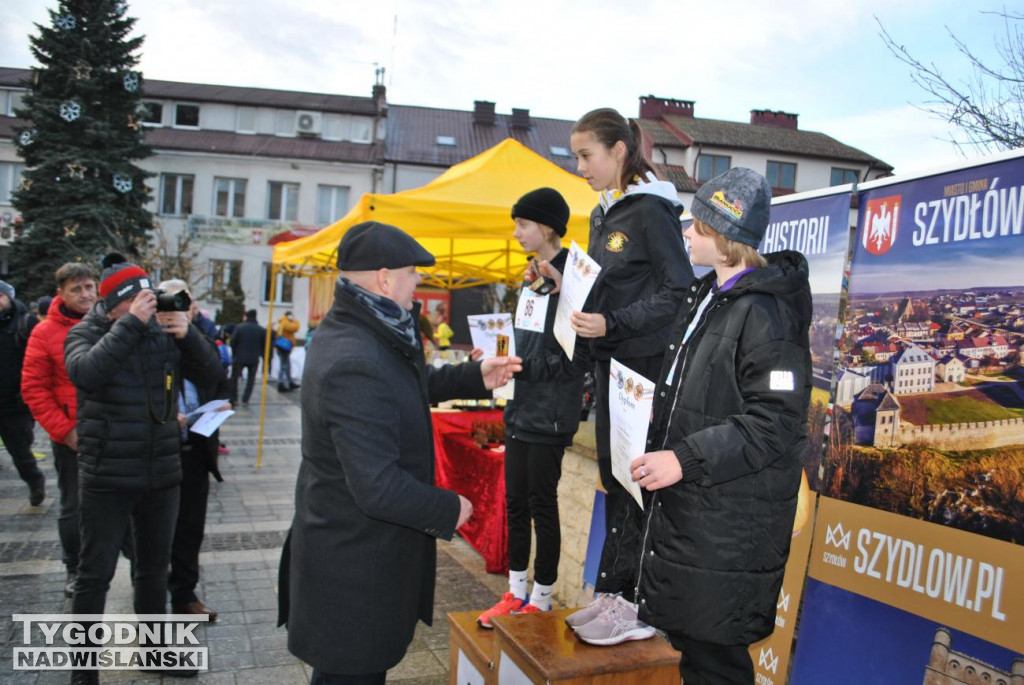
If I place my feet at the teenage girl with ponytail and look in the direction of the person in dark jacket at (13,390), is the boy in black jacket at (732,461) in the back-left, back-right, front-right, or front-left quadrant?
back-left

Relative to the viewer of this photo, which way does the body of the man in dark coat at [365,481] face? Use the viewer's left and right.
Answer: facing to the right of the viewer

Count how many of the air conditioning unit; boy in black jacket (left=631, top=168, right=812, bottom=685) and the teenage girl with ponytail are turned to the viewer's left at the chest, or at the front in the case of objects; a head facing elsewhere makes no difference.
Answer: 2

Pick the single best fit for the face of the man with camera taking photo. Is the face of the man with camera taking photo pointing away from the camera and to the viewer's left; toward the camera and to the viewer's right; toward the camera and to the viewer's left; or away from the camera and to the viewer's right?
toward the camera and to the viewer's right

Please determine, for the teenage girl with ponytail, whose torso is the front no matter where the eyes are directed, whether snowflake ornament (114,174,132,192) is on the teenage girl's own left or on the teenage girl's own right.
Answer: on the teenage girl's own right

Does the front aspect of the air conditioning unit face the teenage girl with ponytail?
yes

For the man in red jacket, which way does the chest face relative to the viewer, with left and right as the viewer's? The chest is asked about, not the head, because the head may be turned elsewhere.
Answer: facing the viewer and to the right of the viewer

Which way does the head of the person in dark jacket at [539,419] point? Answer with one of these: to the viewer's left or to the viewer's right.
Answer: to the viewer's left

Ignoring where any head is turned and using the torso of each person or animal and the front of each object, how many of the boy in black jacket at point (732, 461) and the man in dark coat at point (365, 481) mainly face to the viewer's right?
1

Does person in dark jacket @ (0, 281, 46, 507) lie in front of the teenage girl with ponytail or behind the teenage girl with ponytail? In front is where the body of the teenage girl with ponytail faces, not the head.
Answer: in front

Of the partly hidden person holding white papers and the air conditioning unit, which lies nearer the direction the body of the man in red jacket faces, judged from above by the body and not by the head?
the partly hidden person holding white papers

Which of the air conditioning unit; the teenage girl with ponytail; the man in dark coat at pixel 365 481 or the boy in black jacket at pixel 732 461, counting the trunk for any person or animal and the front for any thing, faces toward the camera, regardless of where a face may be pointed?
the air conditioning unit

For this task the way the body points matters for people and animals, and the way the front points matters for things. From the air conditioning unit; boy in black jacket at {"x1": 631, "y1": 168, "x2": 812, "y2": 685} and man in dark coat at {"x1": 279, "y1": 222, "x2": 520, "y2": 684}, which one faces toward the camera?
the air conditioning unit

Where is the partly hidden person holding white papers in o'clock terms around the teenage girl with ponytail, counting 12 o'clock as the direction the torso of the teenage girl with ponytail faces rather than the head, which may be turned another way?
The partly hidden person holding white papers is roughly at 1 o'clock from the teenage girl with ponytail.

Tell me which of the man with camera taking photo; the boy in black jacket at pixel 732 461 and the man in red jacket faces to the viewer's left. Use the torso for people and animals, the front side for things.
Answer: the boy in black jacket

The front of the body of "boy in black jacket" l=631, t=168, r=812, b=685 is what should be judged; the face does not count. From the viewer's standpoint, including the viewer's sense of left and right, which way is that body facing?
facing to the left of the viewer

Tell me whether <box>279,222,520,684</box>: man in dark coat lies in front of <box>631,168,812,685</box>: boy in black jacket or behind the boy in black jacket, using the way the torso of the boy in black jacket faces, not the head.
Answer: in front

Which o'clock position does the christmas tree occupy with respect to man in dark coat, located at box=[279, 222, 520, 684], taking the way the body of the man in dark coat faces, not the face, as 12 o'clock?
The christmas tree is roughly at 8 o'clock from the man in dark coat.
